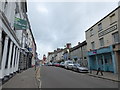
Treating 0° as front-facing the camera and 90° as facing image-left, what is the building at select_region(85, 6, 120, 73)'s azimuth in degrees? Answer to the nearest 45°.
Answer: approximately 45°

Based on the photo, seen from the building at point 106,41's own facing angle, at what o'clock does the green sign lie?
The green sign is roughly at 12 o'clock from the building.
